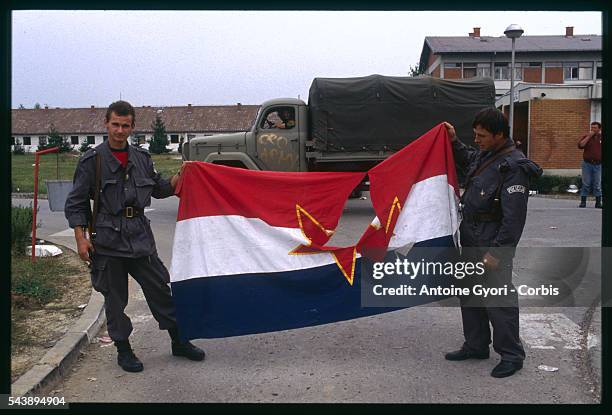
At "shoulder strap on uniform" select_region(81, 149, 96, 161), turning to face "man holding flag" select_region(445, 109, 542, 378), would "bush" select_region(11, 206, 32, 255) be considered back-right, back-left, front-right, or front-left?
back-left

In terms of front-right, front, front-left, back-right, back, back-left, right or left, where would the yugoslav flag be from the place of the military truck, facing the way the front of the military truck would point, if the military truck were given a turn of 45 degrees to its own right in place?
back-left

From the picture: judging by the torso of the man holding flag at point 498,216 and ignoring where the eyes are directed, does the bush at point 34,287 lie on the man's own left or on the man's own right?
on the man's own right

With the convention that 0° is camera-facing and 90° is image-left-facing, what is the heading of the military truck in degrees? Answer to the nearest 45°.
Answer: approximately 90°

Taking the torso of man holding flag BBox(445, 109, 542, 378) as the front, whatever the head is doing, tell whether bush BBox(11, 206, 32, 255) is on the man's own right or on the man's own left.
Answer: on the man's own right

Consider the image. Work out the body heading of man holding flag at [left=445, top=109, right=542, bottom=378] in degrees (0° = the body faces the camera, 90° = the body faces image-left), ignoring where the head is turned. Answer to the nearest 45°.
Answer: approximately 45°

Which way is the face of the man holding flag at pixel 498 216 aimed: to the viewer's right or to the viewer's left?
to the viewer's left

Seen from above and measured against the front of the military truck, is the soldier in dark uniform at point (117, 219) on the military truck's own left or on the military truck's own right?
on the military truck's own left

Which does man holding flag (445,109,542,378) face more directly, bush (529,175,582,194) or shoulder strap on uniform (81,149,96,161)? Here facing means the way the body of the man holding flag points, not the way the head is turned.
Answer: the shoulder strap on uniform

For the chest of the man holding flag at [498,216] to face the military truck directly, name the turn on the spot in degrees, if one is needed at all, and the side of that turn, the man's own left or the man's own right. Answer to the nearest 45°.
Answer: approximately 135° to the man's own right

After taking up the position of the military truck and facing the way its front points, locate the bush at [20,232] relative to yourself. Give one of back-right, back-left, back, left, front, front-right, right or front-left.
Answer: front-left
